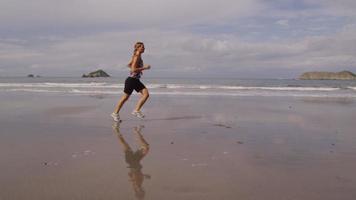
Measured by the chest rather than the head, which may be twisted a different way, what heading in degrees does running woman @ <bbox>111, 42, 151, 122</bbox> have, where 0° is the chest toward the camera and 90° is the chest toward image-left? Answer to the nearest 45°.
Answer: approximately 270°
